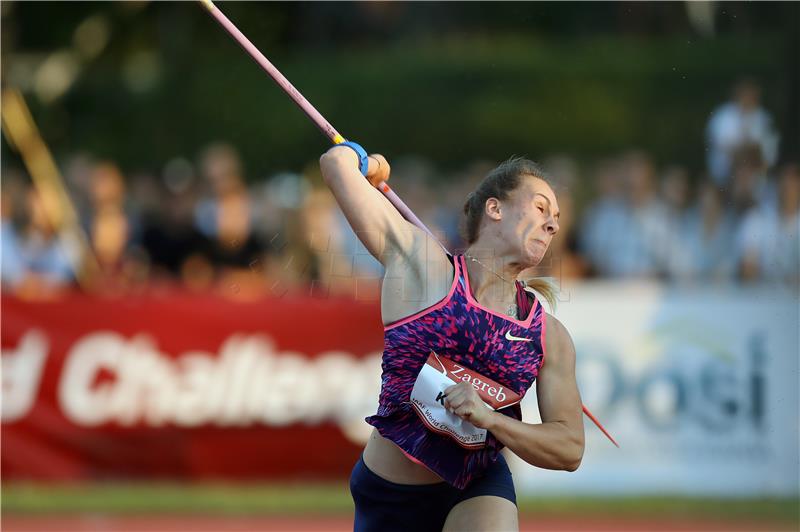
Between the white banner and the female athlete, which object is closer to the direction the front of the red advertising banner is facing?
the female athlete

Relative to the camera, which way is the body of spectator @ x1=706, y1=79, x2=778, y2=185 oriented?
toward the camera

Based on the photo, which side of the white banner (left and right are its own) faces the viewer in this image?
front

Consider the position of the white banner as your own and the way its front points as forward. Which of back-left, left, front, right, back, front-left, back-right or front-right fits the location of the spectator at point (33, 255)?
right

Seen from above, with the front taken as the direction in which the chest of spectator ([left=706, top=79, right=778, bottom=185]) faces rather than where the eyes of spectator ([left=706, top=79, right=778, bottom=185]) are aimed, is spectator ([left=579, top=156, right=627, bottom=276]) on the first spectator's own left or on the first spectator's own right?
on the first spectator's own right

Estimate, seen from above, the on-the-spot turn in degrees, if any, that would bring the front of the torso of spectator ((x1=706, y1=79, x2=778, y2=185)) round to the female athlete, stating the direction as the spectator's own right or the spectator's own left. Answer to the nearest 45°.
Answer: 0° — they already face them

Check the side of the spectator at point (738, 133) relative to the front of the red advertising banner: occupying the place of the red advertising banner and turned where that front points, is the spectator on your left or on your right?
on your left

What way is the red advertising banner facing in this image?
toward the camera

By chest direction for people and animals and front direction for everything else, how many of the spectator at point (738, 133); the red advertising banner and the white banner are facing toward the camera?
3
